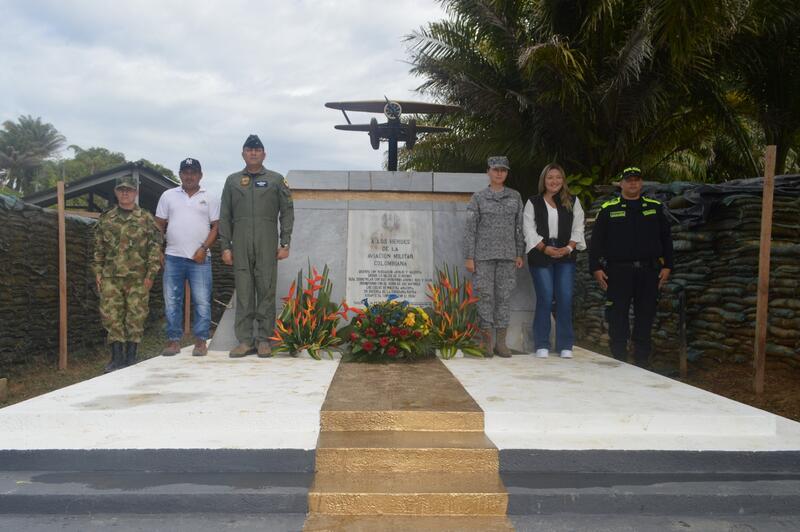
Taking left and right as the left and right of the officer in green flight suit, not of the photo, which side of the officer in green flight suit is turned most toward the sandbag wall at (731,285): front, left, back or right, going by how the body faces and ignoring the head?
left

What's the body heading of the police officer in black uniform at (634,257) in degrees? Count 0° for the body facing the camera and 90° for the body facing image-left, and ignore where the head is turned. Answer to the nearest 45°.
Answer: approximately 0°

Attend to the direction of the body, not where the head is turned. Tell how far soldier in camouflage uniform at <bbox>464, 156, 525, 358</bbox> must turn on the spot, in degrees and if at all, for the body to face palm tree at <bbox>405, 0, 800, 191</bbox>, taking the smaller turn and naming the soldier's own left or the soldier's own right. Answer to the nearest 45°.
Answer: approximately 180°

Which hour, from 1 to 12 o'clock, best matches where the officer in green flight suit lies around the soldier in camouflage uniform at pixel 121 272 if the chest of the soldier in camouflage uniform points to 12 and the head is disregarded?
The officer in green flight suit is roughly at 10 o'clock from the soldier in camouflage uniform.

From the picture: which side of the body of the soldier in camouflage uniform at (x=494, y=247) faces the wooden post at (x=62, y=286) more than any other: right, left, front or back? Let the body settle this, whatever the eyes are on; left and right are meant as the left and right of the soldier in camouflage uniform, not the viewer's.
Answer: right

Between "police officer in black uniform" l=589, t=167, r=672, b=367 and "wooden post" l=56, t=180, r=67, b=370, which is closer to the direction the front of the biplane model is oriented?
the police officer in black uniform

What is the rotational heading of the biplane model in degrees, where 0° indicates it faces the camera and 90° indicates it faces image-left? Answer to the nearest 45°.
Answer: approximately 0°
